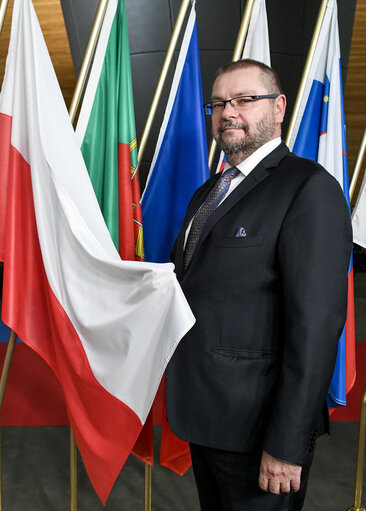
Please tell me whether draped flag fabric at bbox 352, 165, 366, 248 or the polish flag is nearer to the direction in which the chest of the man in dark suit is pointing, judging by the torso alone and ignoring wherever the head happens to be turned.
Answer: the polish flag

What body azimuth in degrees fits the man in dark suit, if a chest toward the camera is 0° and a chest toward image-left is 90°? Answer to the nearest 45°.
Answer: approximately 45°

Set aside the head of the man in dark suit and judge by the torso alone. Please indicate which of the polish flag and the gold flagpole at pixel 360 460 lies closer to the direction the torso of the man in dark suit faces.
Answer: the polish flag

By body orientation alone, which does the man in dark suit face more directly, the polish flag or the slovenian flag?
the polish flag

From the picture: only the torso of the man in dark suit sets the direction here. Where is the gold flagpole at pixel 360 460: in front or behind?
behind

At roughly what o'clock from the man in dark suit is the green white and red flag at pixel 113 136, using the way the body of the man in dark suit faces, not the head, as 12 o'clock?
The green white and red flag is roughly at 3 o'clock from the man in dark suit.

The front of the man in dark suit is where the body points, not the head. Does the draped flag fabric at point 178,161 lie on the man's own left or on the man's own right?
on the man's own right

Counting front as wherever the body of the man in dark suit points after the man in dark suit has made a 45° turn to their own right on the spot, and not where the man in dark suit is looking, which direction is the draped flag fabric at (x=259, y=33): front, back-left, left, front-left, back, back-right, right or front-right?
right

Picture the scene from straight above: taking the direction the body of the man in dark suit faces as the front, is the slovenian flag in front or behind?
behind
